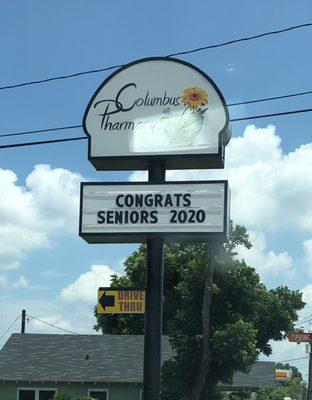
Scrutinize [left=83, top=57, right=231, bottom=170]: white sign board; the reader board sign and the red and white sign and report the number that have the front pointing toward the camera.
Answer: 3

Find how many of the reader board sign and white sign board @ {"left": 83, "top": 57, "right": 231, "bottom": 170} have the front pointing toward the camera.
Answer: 2

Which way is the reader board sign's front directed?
toward the camera

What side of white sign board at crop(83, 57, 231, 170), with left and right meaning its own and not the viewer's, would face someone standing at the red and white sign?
back

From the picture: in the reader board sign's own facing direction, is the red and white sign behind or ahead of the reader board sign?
behind

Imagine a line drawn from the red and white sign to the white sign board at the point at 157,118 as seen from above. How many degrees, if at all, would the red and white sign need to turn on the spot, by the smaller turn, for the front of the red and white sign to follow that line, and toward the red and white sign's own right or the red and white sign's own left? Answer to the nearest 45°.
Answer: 0° — it already faces it

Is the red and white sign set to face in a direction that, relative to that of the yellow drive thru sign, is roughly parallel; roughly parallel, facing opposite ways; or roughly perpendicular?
roughly parallel

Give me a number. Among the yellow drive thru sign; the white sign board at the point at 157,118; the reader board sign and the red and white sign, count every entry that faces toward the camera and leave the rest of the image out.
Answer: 4

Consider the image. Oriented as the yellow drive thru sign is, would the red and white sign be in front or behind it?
behind

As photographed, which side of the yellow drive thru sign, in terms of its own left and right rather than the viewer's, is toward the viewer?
front

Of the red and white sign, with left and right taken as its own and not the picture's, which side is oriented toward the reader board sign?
front

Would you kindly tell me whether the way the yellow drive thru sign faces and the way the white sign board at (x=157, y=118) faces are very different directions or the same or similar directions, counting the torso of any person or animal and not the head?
same or similar directions
